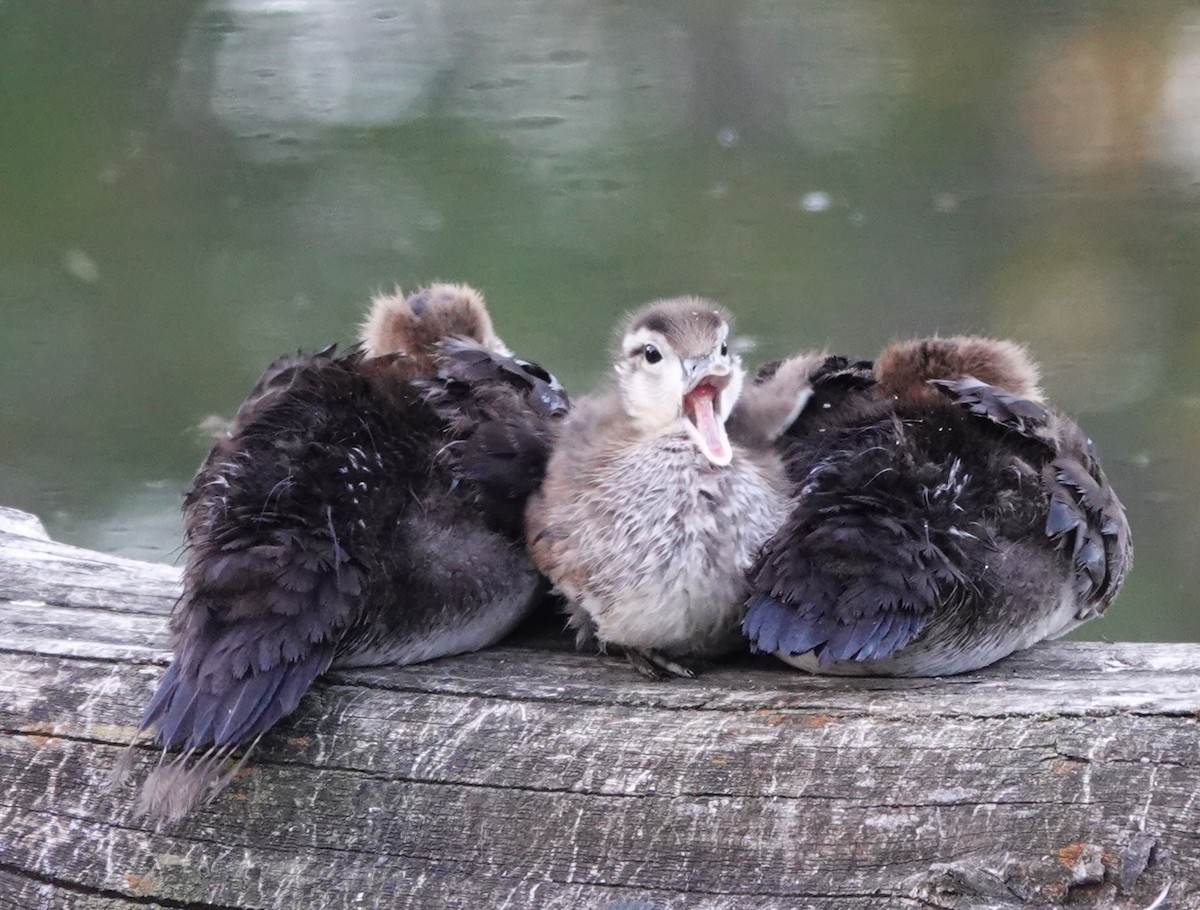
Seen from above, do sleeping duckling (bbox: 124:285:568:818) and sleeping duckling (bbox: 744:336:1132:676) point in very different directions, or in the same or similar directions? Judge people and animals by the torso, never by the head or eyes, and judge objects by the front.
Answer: same or similar directions

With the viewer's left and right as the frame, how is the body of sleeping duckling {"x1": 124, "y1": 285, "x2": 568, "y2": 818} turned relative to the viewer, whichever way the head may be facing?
facing away from the viewer and to the right of the viewer

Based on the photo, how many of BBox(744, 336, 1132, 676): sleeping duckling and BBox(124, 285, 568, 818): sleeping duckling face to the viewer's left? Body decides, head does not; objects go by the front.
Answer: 0

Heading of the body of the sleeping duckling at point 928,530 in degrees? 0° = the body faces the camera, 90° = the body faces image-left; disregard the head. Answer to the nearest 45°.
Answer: approximately 225°
